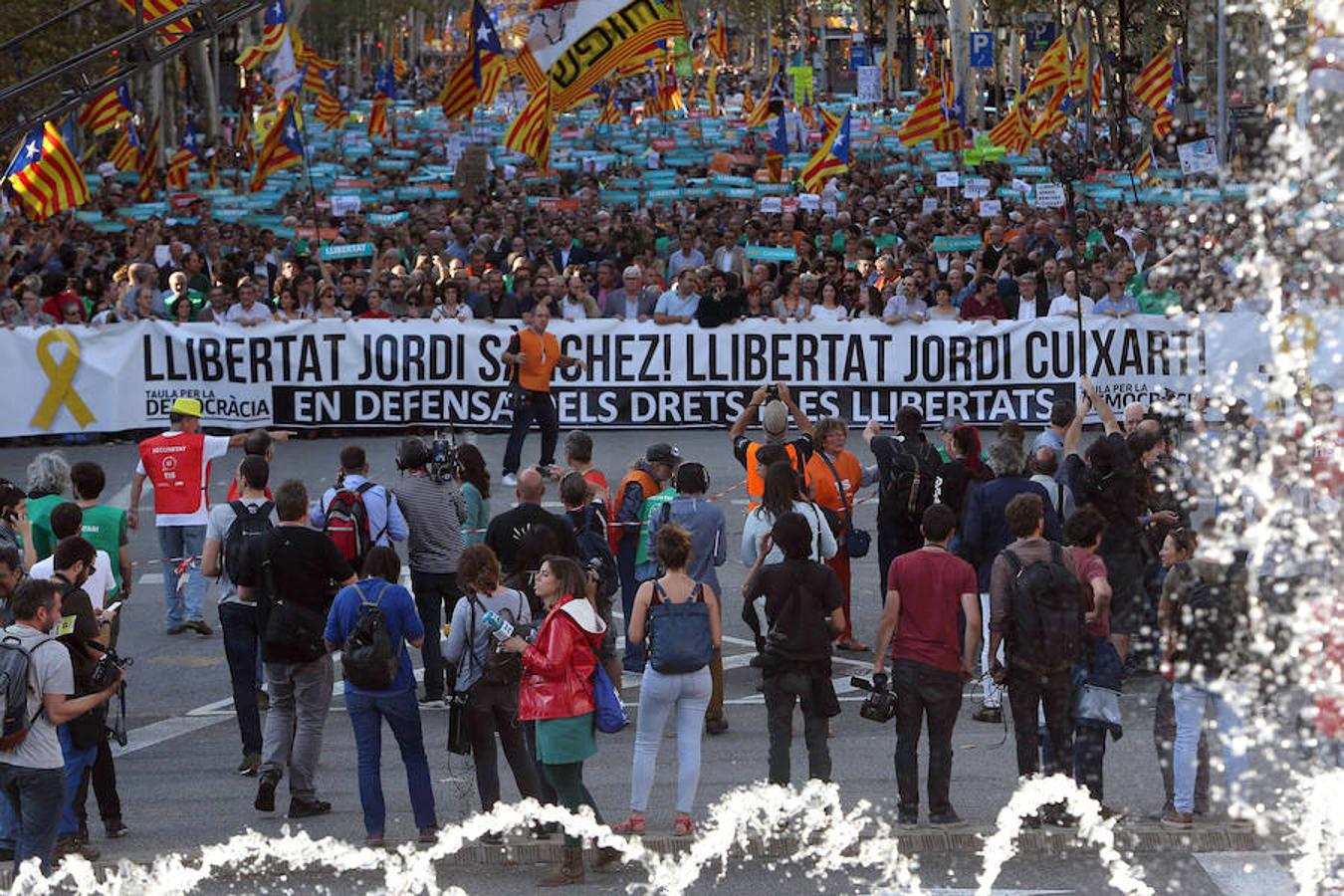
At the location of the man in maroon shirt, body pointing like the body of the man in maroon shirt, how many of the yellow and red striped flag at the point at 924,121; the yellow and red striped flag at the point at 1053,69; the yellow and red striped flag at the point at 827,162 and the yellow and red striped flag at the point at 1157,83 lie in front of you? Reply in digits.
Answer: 4

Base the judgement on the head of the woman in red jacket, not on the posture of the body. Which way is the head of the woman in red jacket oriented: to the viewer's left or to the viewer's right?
to the viewer's left

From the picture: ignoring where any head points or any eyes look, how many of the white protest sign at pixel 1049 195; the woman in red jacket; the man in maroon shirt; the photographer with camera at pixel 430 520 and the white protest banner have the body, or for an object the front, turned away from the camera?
2

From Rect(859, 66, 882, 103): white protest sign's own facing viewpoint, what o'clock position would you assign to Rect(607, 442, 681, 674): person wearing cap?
The person wearing cap is roughly at 12 o'clock from the white protest sign.

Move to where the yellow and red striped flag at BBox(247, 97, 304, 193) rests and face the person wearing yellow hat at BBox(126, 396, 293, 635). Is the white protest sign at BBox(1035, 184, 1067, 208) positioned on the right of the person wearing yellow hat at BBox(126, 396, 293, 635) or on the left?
left

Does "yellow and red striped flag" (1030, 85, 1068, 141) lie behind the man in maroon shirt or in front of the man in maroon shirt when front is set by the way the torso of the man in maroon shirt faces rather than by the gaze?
in front

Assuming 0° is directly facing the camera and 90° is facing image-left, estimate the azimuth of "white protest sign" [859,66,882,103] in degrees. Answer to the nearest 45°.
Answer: approximately 0°

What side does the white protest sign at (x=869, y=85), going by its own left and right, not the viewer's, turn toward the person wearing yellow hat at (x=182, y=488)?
front

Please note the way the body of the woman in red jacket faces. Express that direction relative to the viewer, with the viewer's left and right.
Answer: facing to the left of the viewer

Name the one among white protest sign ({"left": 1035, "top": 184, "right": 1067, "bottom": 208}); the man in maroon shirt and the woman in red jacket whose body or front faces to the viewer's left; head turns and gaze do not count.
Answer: the woman in red jacket

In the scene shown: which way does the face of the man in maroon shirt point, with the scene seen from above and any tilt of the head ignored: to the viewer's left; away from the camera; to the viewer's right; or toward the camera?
away from the camera

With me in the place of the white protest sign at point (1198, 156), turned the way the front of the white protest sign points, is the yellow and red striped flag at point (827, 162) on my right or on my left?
on my right
